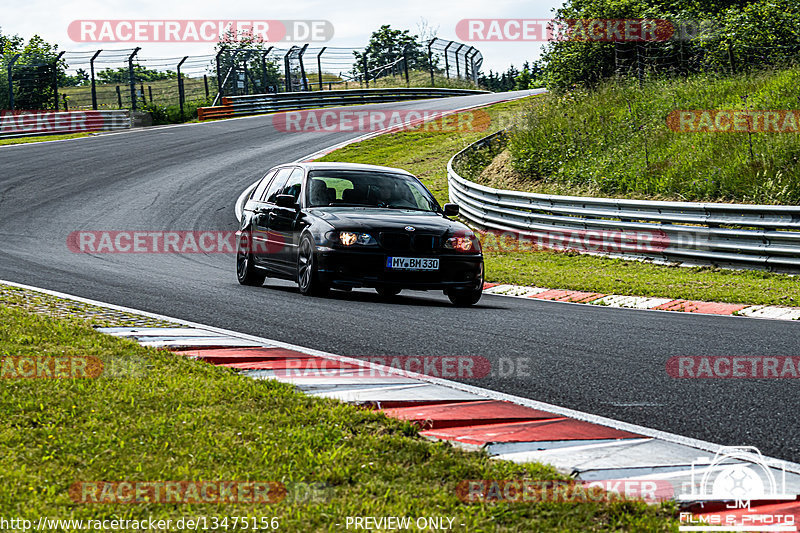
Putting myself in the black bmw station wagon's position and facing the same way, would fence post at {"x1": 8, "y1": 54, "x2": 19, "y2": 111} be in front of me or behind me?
behind

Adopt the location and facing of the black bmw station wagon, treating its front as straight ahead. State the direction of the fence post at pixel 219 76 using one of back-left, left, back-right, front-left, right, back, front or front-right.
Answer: back-left

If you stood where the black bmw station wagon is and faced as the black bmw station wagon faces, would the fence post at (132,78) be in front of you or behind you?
behind

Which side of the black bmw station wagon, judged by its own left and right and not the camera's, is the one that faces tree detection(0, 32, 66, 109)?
back

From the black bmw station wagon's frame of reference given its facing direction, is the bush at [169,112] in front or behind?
behind

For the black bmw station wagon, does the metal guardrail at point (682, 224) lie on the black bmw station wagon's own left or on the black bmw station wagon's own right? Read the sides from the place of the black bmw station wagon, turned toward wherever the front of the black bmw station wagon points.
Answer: on the black bmw station wagon's own left

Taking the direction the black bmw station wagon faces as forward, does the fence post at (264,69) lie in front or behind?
behind

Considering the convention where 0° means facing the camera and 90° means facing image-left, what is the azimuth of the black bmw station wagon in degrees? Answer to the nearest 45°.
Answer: approximately 315°
